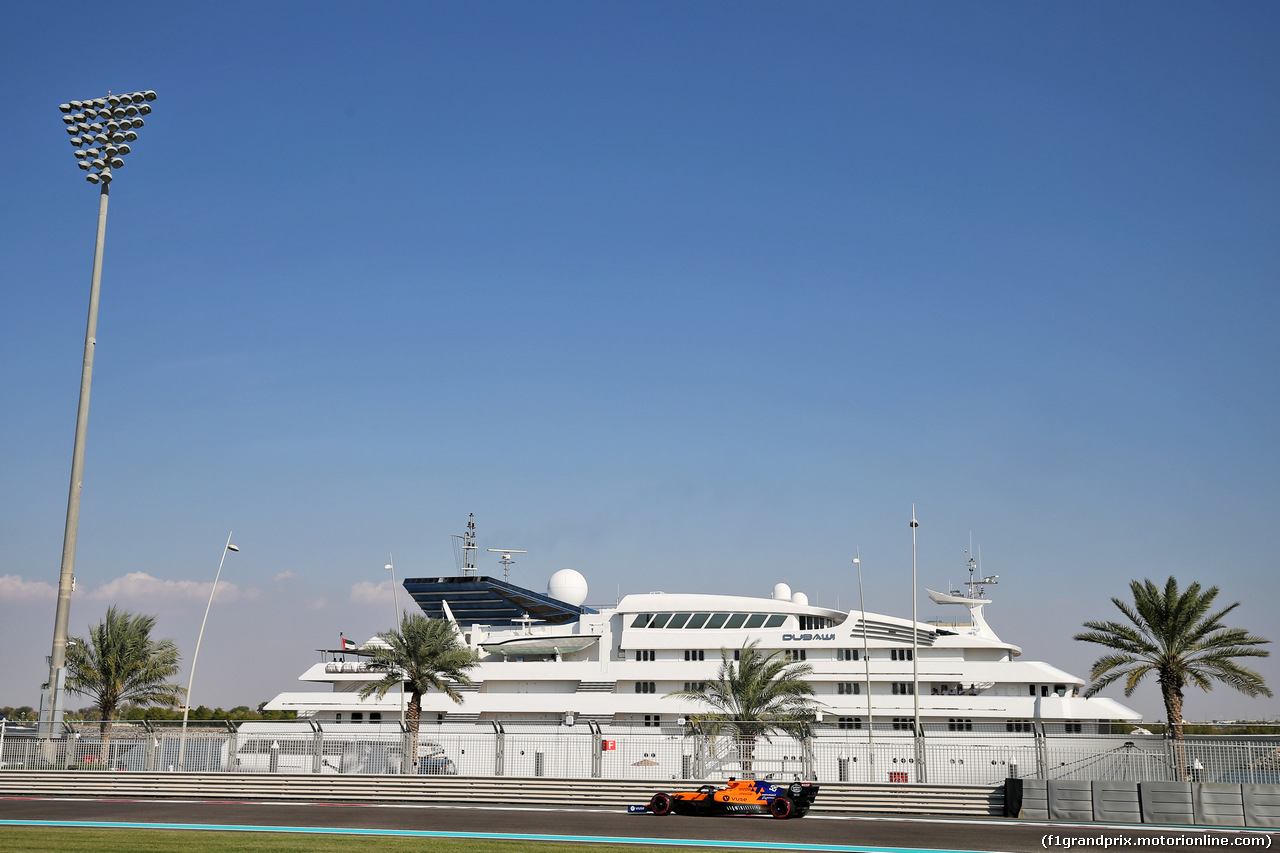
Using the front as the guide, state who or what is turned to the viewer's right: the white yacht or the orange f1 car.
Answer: the white yacht

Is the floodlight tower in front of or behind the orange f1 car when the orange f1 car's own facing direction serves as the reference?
in front

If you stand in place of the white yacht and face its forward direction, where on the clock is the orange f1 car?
The orange f1 car is roughly at 3 o'clock from the white yacht.

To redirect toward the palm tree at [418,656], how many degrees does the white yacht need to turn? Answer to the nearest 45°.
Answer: approximately 135° to its right

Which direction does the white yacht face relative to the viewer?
to the viewer's right

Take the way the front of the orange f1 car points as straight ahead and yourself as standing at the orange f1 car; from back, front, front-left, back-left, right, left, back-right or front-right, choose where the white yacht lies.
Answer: right

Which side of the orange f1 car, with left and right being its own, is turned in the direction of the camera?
left

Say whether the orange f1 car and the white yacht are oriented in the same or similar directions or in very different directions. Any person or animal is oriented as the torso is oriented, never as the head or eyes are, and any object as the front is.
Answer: very different directions

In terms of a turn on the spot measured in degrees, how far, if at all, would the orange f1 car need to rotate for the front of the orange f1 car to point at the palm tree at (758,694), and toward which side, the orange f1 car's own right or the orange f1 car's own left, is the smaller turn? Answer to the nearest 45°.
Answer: approximately 90° to the orange f1 car's own right

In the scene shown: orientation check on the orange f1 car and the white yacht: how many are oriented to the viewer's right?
1
